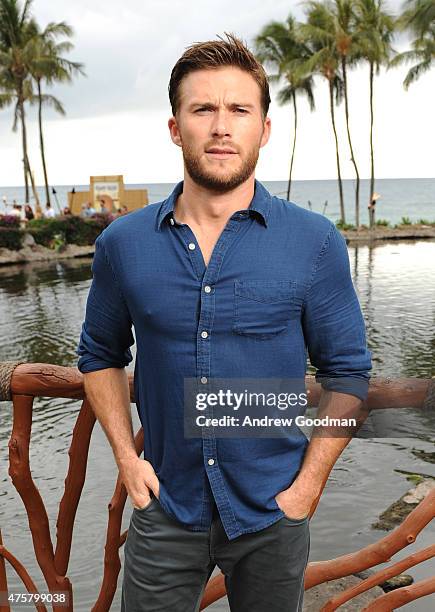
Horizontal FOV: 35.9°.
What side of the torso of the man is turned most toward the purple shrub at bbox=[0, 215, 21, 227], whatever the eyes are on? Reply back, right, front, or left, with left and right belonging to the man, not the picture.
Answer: back

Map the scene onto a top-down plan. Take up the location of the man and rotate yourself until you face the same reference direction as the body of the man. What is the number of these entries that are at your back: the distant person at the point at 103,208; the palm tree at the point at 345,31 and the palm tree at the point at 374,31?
3

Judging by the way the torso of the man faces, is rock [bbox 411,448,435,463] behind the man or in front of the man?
behind

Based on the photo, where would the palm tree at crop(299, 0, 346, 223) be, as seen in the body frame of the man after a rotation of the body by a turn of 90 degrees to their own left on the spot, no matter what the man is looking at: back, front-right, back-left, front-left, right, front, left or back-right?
left

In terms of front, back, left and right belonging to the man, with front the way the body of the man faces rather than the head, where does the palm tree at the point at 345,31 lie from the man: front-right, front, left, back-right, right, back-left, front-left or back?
back

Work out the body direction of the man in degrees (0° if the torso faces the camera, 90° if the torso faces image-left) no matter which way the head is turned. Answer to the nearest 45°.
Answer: approximately 0°

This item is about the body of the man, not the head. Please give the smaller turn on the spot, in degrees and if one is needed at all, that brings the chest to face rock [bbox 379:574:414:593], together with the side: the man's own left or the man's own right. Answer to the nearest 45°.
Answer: approximately 135° to the man's own left

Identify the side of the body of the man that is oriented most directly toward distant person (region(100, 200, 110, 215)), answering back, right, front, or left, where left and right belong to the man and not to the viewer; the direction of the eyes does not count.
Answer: back

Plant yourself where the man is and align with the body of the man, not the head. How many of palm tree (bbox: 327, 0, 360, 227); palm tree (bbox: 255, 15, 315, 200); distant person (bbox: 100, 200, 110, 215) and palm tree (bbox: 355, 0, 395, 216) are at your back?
4

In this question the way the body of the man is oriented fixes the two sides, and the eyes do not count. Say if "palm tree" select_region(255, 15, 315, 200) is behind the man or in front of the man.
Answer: behind

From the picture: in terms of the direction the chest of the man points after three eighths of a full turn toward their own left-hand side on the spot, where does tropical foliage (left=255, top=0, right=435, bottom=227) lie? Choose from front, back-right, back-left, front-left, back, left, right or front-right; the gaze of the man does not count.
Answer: front-left

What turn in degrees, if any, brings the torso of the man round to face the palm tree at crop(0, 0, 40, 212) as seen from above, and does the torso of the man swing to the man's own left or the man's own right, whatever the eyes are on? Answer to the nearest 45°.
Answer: approximately 180°
